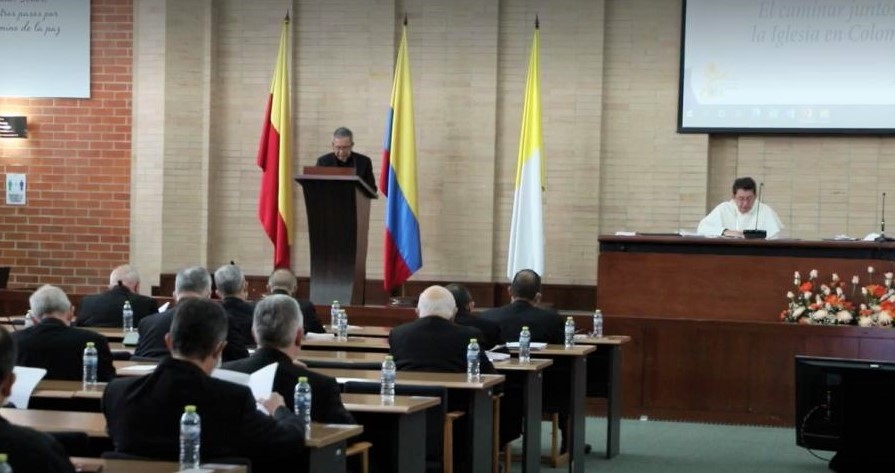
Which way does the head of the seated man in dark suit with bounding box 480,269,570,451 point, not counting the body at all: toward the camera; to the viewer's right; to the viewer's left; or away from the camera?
away from the camera

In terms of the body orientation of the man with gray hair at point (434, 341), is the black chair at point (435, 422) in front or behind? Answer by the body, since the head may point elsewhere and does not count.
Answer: behind

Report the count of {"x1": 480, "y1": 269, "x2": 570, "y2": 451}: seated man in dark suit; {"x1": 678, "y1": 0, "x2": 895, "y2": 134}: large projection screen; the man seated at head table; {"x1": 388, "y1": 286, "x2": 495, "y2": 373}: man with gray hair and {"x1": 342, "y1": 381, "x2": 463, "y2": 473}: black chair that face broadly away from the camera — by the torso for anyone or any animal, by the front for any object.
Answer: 3

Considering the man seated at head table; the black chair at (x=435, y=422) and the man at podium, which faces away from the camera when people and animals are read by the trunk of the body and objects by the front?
the black chair

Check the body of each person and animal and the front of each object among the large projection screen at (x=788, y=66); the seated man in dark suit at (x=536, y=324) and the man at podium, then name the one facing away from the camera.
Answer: the seated man in dark suit

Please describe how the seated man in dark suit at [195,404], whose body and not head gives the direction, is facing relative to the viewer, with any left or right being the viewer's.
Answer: facing away from the viewer and to the right of the viewer

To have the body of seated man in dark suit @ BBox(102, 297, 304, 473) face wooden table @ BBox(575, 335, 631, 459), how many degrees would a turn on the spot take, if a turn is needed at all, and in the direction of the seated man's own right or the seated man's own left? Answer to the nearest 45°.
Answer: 0° — they already face it

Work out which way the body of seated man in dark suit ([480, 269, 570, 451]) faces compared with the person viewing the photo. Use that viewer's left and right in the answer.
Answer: facing away from the viewer

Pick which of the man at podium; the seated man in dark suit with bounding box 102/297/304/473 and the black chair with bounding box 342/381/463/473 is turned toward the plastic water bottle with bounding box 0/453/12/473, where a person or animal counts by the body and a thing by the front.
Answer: the man at podium

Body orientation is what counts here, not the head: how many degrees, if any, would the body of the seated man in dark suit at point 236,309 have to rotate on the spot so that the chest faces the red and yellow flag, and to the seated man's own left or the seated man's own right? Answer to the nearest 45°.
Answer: approximately 45° to the seated man's own left

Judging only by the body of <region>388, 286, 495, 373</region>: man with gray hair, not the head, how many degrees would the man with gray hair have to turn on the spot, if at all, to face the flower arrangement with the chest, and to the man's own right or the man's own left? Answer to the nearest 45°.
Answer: approximately 45° to the man's own right

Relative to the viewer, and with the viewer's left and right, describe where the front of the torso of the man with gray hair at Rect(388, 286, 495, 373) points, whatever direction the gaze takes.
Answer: facing away from the viewer

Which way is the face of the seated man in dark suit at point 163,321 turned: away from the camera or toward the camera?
away from the camera

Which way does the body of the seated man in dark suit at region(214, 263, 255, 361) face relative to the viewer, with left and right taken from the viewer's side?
facing away from the viewer and to the right of the viewer

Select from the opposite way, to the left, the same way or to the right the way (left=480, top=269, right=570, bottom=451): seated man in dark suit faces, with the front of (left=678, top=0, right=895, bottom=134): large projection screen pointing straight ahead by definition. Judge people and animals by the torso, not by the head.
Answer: the opposite way

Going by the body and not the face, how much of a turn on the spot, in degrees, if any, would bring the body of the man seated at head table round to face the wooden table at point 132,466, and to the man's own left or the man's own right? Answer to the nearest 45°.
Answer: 0° — they already face it
